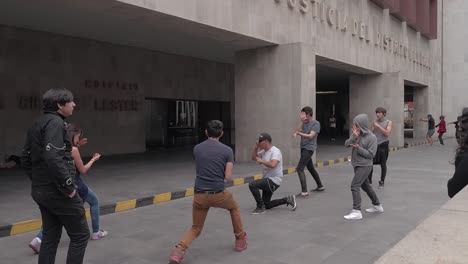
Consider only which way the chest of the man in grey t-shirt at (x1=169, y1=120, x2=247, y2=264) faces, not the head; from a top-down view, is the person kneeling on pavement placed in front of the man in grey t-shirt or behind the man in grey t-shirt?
in front

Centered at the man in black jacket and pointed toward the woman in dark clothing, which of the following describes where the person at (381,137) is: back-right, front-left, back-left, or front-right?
front-left

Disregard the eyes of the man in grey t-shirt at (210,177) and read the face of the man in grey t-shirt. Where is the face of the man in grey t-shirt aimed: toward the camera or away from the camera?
away from the camera

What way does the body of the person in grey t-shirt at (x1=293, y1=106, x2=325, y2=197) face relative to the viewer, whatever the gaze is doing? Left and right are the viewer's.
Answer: facing the viewer and to the left of the viewer

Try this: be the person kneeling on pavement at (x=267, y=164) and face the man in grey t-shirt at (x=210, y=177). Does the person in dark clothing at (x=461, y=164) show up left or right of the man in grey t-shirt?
left

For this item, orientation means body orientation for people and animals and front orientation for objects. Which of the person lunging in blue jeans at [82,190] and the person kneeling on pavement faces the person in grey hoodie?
the person lunging in blue jeans

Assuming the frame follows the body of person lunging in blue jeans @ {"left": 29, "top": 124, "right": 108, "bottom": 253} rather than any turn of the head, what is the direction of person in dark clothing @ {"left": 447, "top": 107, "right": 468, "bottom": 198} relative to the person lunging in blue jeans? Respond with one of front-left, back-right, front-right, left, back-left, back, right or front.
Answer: front-right

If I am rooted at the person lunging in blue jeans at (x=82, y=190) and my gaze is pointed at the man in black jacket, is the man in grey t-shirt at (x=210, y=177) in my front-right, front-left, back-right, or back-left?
front-left

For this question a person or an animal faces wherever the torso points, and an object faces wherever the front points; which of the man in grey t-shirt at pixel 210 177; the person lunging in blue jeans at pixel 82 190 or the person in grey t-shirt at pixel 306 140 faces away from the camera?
the man in grey t-shirt

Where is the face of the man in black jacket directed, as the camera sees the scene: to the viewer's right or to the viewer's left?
to the viewer's right

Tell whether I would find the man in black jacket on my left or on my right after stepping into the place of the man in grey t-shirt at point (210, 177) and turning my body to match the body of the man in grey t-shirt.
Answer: on my left

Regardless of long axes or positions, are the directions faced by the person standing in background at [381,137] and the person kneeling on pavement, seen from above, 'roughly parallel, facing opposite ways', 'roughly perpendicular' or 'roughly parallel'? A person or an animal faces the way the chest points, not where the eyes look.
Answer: roughly parallel

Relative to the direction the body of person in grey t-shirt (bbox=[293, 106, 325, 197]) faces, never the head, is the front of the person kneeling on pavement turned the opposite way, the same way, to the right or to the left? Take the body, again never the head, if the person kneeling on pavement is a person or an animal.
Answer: the same way

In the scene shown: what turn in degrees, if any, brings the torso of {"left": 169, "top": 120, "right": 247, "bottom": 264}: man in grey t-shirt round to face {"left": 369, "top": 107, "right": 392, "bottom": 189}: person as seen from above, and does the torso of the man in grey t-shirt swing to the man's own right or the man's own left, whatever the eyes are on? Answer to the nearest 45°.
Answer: approximately 45° to the man's own right

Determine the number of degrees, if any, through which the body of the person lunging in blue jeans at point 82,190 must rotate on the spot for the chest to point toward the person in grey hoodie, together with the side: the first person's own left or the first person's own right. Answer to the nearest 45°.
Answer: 0° — they already face them

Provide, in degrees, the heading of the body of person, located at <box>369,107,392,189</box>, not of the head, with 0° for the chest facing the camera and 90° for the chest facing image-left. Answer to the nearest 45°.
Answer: approximately 45°

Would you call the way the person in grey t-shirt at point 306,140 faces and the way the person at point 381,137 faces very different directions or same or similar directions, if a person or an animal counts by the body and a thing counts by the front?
same or similar directions

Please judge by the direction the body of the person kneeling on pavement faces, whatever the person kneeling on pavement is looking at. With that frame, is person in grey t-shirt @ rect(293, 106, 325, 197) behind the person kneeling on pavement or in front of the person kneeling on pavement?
behind

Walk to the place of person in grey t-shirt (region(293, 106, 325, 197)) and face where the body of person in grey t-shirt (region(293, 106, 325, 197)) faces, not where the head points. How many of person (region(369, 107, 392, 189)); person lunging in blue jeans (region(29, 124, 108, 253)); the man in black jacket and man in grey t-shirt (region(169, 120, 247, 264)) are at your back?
1
